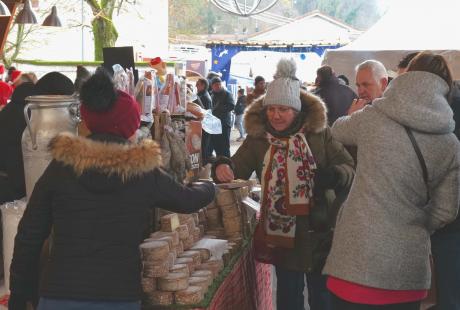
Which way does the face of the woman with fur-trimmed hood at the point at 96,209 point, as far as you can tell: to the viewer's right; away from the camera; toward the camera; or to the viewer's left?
away from the camera

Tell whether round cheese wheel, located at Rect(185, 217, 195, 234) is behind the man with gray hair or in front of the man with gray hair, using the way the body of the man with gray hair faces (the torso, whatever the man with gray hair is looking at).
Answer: in front

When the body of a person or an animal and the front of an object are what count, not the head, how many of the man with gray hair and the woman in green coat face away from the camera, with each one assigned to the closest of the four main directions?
0

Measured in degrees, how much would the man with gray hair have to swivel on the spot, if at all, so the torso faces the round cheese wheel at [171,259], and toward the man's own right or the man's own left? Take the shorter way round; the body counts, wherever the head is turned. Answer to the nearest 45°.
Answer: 0° — they already face it

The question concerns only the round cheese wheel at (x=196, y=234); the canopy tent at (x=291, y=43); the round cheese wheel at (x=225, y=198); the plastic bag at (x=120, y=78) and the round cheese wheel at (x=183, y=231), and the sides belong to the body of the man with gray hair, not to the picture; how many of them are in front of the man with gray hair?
4

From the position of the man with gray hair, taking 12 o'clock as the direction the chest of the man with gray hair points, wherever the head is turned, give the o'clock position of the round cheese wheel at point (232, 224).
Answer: The round cheese wheel is roughly at 12 o'clock from the man with gray hair.

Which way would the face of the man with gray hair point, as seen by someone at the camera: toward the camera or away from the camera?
toward the camera

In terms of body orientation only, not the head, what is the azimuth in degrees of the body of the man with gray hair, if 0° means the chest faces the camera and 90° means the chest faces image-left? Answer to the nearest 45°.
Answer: approximately 45°

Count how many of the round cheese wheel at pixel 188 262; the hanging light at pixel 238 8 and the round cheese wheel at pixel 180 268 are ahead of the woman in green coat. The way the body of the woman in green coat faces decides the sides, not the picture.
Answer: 2

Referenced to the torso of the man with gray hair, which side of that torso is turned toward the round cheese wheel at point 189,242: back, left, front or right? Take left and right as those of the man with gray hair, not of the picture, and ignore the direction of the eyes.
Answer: front

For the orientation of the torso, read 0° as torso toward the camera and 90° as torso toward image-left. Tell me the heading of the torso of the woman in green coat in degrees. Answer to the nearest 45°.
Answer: approximately 45°

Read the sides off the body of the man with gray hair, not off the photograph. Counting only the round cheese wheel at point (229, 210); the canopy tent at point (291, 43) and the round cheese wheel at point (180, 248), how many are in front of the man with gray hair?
2

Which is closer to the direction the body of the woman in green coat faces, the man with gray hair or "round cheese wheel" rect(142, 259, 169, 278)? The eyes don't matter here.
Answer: the round cheese wheel

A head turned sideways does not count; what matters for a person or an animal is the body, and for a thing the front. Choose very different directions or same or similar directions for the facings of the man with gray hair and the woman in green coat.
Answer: same or similar directions
